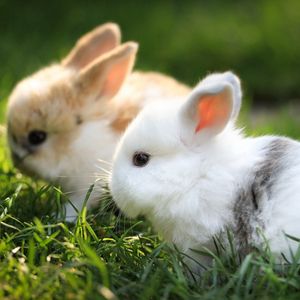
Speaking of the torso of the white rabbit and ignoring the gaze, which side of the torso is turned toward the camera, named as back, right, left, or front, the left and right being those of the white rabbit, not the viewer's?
left

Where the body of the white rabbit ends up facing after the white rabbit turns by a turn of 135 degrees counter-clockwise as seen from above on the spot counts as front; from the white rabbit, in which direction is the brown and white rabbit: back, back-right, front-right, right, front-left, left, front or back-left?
back
